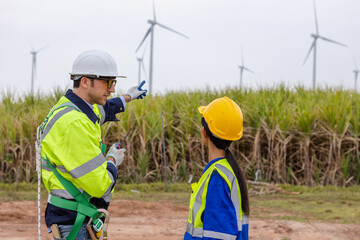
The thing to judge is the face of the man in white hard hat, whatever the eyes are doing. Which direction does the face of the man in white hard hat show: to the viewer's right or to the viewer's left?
to the viewer's right

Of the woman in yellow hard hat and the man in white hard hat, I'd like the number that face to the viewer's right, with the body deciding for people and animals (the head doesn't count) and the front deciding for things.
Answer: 1

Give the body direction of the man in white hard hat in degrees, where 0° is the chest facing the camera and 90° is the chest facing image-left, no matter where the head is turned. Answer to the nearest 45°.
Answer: approximately 270°

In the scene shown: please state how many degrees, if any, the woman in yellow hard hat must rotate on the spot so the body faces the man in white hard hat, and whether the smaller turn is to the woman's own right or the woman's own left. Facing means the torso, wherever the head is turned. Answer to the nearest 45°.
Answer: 0° — they already face them

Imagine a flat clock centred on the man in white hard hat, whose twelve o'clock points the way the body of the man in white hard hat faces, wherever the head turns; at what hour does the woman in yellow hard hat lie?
The woman in yellow hard hat is roughly at 1 o'clock from the man in white hard hat.

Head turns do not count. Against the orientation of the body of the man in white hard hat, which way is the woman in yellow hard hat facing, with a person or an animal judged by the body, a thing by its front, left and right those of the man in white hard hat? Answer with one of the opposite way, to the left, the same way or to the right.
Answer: the opposite way

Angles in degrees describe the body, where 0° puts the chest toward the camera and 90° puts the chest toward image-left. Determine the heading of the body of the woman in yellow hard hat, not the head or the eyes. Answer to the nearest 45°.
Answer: approximately 90°

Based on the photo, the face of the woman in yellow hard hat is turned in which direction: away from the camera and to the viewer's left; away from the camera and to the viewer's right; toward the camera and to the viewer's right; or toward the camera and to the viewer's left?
away from the camera and to the viewer's left
